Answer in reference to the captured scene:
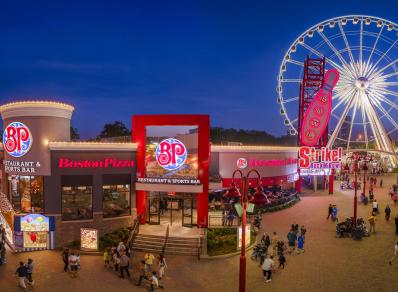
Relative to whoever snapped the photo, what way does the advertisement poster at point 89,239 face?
facing the viewer

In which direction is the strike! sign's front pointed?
toward the camera

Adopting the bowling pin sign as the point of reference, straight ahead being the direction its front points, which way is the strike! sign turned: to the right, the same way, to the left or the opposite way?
the same way

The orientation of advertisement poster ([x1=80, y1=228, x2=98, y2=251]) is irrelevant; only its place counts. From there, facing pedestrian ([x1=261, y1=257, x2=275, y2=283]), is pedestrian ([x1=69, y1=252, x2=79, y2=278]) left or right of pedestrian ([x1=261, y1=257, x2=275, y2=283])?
right

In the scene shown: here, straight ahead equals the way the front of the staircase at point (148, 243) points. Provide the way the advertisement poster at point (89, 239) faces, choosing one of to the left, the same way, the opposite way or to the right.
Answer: the same way

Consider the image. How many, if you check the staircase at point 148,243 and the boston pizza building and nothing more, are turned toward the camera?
2

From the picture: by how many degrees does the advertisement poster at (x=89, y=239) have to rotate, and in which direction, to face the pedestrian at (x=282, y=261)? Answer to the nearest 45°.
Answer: approximately 45° to its left

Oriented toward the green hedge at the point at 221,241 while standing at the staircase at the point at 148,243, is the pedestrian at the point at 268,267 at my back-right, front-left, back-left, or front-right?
front-right

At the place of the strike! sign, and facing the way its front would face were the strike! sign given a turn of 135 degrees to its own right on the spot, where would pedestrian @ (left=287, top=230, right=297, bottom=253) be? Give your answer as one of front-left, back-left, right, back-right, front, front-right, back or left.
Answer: back-left

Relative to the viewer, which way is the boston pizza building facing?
toward the camera

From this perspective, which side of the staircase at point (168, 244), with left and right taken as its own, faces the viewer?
front

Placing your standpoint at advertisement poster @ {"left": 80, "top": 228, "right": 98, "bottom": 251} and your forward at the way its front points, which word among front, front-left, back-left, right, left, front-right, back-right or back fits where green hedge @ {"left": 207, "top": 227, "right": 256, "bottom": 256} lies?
left

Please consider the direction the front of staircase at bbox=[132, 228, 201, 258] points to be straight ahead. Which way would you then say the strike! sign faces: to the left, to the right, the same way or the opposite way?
the same way
